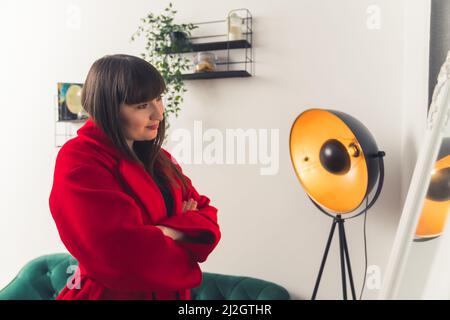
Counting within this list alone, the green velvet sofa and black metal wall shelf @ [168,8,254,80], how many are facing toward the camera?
2

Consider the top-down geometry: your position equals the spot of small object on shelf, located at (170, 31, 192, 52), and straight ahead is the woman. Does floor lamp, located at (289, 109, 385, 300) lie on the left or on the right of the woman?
left

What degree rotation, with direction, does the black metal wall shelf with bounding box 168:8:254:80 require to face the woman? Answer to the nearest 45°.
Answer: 0° — it already faces them

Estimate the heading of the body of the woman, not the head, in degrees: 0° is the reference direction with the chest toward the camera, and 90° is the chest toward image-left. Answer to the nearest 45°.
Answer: approximately 315°

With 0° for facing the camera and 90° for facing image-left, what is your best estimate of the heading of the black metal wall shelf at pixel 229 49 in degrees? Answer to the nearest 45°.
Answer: approximately 0°
